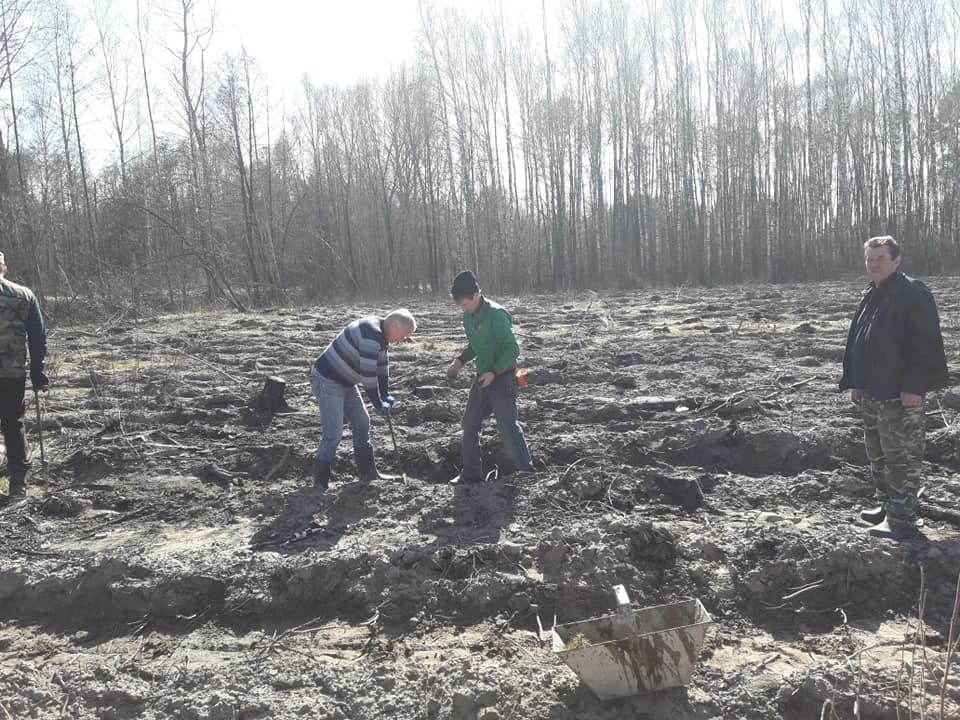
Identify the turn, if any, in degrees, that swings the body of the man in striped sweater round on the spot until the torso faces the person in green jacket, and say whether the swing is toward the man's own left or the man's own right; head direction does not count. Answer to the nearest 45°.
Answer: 0° — they already face them

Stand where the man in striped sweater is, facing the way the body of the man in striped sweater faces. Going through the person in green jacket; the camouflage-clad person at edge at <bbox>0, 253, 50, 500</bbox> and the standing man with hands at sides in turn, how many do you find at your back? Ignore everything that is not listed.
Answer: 1

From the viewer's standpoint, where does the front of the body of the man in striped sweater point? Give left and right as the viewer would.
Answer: facing to the right of the viewer

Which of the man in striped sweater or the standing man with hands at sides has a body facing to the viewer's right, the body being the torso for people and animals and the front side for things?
the man in striped sweater

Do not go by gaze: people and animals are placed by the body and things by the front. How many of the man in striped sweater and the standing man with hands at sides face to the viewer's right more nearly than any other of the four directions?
1

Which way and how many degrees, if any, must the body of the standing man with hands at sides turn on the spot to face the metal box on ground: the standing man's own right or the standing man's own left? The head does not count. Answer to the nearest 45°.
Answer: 0° — they already face it

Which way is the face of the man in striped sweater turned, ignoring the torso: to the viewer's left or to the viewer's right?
to the viewer's right

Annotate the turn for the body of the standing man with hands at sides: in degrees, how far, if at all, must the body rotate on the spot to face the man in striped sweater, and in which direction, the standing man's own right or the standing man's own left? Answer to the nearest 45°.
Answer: approximately 45° to the standing man's own right

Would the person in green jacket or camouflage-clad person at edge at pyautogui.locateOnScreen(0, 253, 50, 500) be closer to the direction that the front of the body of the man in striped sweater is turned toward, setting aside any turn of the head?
the person in green jacket

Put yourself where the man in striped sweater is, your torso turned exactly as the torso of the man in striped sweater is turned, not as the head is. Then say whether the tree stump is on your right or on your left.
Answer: on your left

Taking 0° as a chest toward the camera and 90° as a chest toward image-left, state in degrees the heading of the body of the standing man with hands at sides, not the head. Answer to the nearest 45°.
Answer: approximately 45°
